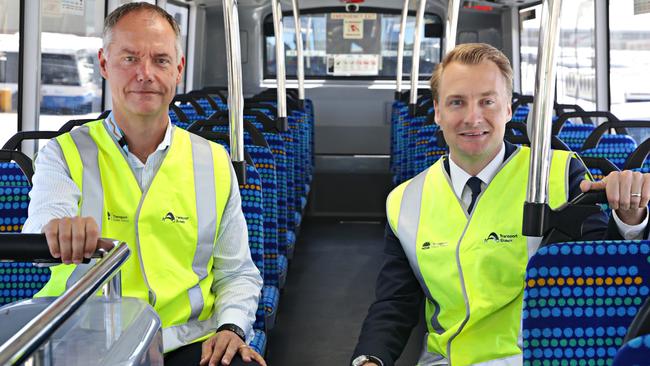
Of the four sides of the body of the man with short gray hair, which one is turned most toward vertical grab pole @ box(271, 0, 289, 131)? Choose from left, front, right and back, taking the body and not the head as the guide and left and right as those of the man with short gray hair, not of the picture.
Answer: back

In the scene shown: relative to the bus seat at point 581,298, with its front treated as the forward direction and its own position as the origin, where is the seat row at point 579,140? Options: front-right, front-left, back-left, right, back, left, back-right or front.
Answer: back

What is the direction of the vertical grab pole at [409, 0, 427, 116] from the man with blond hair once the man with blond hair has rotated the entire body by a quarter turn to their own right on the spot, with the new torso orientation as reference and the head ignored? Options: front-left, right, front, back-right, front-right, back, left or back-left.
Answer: right

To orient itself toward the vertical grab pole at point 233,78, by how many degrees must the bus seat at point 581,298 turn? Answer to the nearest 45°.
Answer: approximately 135° to its right

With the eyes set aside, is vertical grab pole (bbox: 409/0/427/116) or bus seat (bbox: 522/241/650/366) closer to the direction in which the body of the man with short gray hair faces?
the bus seat
